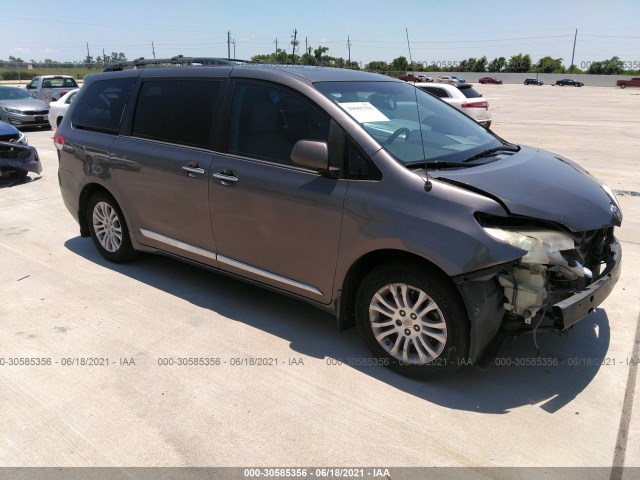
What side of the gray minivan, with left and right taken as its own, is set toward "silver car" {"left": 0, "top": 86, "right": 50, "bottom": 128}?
back

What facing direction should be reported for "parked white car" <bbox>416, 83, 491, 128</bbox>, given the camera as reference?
facing away from the viewer and to the left of the viewer

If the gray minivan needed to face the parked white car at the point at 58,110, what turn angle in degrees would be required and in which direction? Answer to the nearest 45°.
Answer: approximately 180°

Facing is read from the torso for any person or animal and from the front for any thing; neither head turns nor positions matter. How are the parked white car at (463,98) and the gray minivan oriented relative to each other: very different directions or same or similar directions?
very different directions

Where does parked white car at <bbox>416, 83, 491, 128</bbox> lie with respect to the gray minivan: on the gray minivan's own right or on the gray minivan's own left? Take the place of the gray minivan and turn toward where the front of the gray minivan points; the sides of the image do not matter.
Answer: on the gray minivan's own left

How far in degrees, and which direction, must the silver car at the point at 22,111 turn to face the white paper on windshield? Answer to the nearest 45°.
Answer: approximately 45° to its right

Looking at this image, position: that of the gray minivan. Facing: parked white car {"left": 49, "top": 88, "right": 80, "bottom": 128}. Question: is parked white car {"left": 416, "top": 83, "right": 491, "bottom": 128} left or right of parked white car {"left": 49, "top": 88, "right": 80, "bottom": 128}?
right

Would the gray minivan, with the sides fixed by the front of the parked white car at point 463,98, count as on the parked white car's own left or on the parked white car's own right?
on the parked white car's own left
